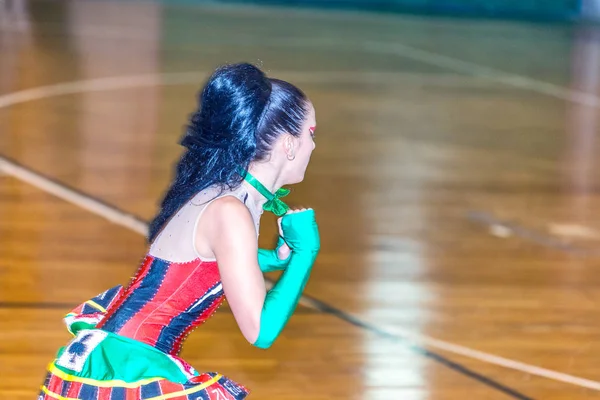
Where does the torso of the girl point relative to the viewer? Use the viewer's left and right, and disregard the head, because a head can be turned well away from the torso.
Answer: facing away from the viewer and to the right of the viewer
